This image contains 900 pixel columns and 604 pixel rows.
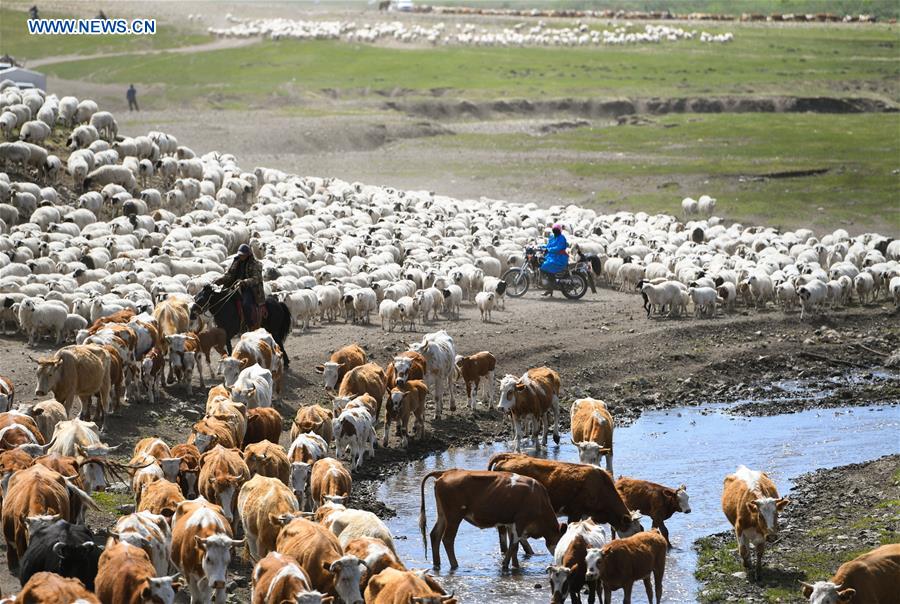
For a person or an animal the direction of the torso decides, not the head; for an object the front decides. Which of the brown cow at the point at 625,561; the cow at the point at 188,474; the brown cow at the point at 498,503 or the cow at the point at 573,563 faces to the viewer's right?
the brown cow at the point at 498,503

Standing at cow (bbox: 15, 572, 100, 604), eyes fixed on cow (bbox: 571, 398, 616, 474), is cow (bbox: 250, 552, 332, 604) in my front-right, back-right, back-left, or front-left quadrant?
front-right

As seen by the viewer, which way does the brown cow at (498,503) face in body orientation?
to the viewer's right

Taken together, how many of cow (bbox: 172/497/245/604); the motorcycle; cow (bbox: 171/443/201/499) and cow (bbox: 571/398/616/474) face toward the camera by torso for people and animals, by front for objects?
3

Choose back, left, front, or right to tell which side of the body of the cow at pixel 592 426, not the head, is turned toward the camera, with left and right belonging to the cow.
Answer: front

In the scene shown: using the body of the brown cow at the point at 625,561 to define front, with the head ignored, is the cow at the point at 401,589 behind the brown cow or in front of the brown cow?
in front

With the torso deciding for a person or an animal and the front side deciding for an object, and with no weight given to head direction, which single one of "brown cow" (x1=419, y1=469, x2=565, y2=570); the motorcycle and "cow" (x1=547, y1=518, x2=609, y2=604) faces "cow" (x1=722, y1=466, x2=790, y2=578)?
the brown cow

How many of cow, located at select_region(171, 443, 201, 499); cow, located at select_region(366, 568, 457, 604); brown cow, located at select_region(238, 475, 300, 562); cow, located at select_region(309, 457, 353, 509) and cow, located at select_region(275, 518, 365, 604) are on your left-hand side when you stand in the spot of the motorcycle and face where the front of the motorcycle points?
5

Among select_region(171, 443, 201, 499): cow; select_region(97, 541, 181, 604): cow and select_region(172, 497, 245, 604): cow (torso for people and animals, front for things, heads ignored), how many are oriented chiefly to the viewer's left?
0

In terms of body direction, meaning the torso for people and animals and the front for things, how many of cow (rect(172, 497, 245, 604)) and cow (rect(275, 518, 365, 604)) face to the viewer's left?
0

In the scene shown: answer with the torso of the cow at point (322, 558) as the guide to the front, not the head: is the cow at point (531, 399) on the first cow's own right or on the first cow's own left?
on the first cow's own left

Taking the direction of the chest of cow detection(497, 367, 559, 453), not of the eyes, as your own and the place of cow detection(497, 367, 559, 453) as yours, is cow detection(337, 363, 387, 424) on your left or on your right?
on your right

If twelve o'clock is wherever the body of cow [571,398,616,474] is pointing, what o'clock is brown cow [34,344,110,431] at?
The brown cow is roughly at 3 o'clock from the cow.

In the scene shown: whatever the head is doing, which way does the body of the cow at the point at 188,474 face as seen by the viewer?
toward the camera

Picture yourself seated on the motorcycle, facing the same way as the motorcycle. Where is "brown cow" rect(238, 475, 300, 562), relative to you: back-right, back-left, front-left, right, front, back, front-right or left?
left

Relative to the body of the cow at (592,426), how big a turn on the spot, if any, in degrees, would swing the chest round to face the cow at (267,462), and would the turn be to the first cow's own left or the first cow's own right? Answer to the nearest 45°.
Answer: approximately 45° to the first cow's own right

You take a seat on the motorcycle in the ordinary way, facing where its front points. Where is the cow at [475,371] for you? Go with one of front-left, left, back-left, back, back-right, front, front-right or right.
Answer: left

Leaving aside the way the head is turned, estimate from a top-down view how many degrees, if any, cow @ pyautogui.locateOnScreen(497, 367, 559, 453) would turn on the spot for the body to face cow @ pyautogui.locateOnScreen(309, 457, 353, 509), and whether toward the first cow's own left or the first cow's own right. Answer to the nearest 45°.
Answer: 0° — it already faces it
